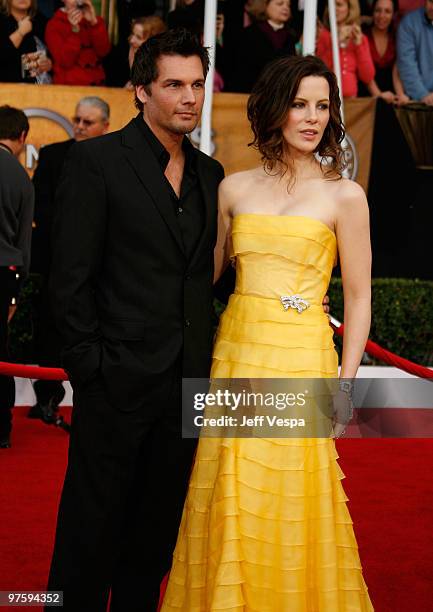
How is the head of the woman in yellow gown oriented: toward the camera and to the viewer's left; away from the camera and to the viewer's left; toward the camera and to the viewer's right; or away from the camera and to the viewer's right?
toward the camera and to the viewer's right

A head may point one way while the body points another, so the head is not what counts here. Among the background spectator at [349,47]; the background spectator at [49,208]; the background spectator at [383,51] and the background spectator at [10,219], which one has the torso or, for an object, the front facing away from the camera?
the background spectator at [10,219]

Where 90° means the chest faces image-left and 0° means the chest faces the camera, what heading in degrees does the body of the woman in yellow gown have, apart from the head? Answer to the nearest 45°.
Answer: approximately 0°

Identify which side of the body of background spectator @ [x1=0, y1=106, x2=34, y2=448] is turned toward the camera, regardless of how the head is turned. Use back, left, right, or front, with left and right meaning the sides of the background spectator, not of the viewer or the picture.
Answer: back

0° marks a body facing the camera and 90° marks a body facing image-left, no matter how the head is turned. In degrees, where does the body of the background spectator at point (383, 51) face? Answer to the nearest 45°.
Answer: approximately 0°

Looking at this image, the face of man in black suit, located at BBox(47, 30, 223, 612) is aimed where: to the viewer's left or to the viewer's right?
to the viewer's right

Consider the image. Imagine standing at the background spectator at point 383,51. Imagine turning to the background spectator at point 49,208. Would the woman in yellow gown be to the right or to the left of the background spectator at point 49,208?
left

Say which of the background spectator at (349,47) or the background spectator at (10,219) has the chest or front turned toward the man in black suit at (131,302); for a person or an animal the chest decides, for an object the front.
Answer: the background spectator at (349,47)

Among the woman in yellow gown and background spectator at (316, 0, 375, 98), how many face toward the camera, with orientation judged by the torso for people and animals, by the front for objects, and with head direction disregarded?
2

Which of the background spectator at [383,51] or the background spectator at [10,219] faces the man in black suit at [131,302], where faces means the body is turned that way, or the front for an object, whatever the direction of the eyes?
the background spectator at [383,51]

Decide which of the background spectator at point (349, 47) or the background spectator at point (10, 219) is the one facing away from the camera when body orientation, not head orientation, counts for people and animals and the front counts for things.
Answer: the background spectator at point (10, 219)
